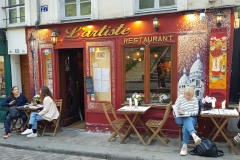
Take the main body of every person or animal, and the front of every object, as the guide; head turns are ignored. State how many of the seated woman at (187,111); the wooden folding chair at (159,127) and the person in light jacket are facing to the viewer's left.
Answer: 2

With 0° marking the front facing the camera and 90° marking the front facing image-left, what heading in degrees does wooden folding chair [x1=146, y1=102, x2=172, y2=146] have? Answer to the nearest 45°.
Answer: approximately 90°

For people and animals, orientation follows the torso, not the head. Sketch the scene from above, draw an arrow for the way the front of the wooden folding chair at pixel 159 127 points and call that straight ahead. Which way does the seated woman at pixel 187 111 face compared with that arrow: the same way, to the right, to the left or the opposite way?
to the left

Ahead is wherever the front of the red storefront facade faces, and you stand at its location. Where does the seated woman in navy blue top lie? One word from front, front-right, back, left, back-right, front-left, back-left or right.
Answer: right

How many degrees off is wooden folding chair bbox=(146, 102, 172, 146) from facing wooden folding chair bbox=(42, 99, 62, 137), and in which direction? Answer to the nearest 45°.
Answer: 0° — it already faces it

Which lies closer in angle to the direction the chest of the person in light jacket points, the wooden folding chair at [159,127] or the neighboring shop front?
the neighboring shop front

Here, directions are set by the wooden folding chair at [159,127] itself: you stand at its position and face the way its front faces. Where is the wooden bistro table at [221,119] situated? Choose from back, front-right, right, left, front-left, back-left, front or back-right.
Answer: back

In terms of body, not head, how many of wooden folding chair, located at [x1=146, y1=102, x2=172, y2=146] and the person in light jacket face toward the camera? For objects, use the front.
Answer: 0

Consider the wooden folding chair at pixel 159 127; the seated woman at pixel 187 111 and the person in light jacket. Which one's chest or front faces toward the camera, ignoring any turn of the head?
the seated woman

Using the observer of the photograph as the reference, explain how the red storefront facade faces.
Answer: facing the viewer

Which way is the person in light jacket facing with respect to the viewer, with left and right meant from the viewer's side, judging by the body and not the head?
facing to the left of the viewer

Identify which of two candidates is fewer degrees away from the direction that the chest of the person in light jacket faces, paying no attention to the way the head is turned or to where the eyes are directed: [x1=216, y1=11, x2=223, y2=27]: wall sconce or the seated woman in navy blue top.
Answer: the seated woman in navy blue top

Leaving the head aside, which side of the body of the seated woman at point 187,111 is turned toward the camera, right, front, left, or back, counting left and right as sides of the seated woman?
front

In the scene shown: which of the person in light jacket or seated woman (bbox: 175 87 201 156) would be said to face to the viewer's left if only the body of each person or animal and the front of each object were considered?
the person in light jacket
